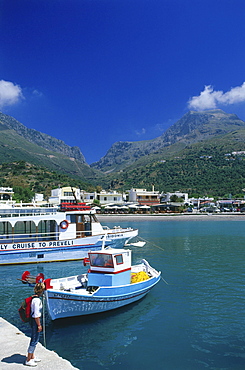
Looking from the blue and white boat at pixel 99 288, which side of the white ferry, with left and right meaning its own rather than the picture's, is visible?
right

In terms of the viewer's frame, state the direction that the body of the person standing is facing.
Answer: to the viewer's right

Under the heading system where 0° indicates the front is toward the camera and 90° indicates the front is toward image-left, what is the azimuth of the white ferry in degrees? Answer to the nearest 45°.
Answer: approximately 270°

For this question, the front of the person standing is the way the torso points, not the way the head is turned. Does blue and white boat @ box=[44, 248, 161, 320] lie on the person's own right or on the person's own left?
on the person's own left

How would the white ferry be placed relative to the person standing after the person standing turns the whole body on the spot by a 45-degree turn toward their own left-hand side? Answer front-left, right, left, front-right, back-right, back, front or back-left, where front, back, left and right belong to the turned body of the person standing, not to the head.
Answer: front-left
